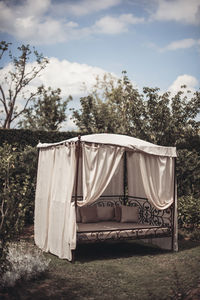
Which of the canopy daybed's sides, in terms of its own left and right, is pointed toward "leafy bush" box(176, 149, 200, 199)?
left

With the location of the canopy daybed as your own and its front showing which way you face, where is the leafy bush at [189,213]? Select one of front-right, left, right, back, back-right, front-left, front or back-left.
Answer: left

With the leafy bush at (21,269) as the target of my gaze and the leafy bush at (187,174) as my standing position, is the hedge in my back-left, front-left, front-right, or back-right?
front-right

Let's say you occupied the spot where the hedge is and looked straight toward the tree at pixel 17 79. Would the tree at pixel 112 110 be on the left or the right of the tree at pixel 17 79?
right

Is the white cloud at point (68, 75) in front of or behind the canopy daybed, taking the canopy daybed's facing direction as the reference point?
behind

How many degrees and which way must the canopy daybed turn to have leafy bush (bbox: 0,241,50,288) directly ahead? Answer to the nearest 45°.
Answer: approximately 90° to its right

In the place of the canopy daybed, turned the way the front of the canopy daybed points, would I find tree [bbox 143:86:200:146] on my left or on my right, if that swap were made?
on my left

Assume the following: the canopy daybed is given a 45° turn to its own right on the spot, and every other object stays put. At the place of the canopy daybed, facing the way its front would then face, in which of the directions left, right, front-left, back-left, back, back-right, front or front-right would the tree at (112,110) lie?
back

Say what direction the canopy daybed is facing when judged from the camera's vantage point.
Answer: facing the viewer and to the right of the viewer

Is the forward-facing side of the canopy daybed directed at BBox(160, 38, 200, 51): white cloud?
no
